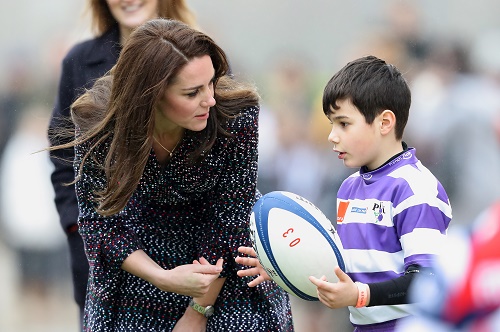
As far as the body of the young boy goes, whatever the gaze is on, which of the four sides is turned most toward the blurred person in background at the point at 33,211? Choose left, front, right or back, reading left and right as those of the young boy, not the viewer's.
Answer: right

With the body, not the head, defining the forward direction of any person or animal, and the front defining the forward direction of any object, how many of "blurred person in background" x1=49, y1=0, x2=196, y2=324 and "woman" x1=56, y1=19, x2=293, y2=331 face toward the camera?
2

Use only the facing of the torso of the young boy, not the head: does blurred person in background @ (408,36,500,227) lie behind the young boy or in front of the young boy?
behind

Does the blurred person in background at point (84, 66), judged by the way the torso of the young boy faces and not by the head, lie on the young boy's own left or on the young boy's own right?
on the young boy's own right

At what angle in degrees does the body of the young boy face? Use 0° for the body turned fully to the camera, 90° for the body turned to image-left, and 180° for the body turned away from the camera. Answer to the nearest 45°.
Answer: approximately 45°

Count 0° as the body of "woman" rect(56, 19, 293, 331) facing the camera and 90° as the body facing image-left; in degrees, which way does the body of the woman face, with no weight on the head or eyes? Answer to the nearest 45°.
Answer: approximately 0°

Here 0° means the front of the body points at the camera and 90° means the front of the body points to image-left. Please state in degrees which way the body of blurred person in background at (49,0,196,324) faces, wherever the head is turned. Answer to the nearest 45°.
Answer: approximately 0°

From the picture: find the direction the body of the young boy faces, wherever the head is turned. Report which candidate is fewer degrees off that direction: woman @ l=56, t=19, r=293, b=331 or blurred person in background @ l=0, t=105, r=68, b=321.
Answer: the woman
